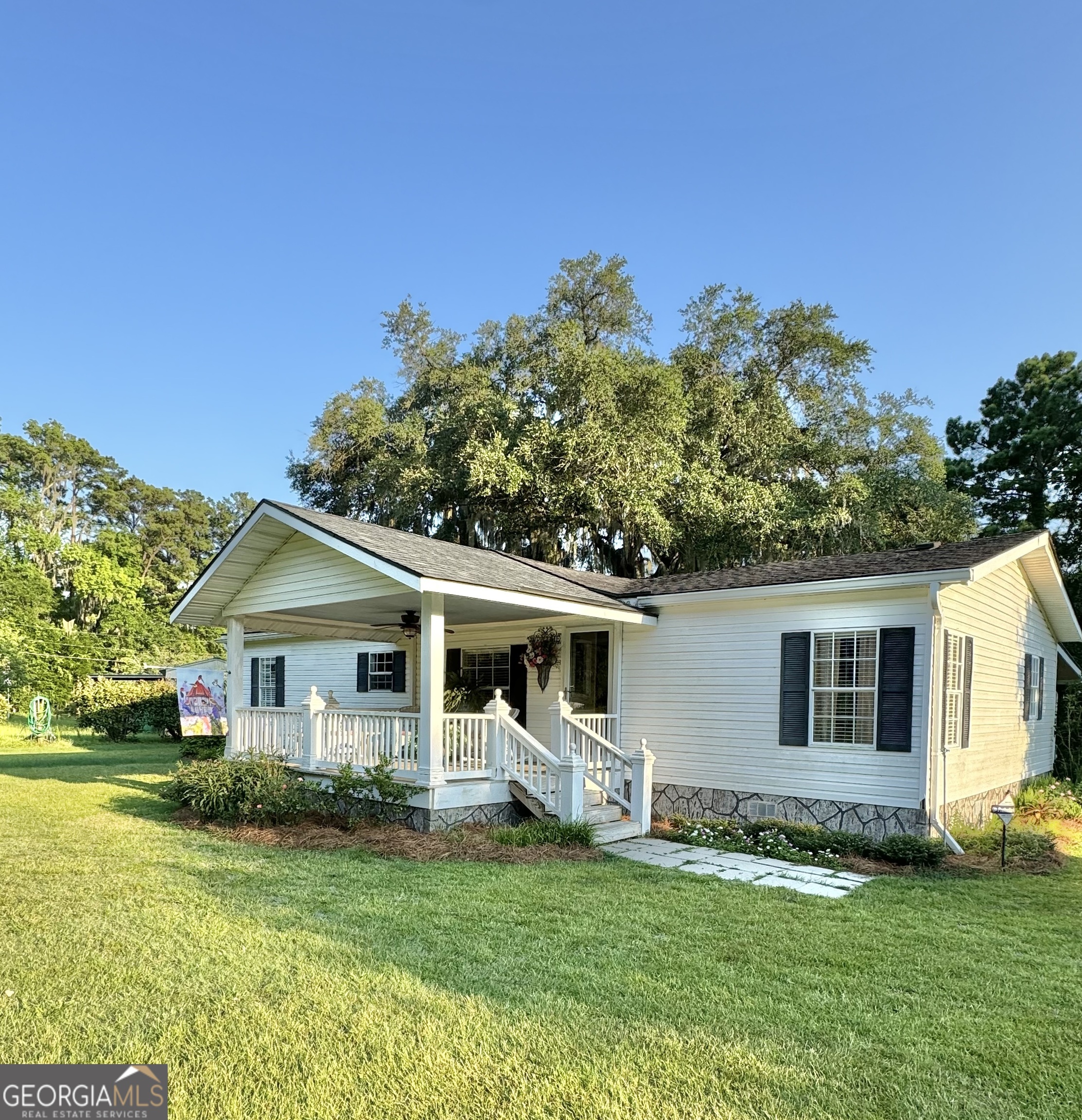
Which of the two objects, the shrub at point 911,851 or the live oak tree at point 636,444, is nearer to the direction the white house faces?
the shrub

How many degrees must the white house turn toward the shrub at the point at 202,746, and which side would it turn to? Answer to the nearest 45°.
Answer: approximately 90° to its right

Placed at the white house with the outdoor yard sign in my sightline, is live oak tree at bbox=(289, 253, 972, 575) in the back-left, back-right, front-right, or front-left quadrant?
back-left

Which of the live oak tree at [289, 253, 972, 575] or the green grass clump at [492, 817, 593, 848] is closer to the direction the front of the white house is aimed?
the green grass clump

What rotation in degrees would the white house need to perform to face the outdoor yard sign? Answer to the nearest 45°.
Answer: approximately 90° to its left

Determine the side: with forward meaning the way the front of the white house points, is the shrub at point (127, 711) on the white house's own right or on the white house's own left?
on the white house's own right

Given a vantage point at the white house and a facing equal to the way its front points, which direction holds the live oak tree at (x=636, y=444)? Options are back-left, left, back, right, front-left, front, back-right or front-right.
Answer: back-right

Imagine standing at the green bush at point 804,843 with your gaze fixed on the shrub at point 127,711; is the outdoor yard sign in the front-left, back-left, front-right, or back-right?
back-right

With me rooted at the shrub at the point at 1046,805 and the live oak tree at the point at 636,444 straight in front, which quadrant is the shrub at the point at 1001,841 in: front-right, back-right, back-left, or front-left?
back-left
